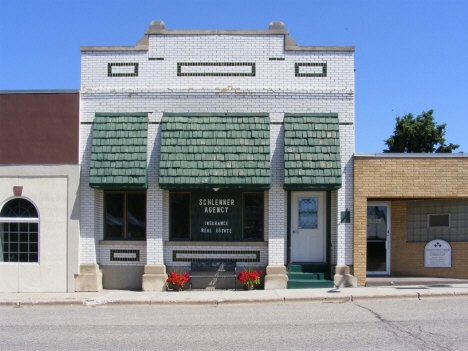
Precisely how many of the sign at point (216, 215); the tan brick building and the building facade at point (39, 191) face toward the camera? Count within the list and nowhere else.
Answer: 3

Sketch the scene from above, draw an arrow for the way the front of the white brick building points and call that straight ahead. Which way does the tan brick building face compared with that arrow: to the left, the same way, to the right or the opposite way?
the same way

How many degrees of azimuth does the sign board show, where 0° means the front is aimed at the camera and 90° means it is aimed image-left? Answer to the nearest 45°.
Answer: approximately 0°

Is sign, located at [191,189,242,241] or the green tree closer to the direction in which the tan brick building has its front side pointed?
the sign

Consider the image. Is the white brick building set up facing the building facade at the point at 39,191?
no

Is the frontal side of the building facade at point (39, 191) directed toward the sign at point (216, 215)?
no

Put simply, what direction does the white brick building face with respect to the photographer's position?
facing the viewer

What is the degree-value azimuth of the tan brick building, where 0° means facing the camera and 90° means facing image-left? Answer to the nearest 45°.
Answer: approximately 0°

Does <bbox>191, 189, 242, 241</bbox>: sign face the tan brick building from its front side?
no

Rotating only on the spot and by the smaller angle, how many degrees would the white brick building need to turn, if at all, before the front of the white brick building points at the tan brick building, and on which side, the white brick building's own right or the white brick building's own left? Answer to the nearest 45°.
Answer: approximately 90° to the white brick building's own left

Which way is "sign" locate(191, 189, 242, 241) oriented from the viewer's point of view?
toward the camera

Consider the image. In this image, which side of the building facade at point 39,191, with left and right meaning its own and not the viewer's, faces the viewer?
front

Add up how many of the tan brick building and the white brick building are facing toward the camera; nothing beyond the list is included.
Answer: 2

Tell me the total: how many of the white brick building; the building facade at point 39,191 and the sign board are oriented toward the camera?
3

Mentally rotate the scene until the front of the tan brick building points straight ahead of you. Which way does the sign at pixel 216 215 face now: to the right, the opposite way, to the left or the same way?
the same way

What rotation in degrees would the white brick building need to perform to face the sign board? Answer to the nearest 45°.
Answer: approximately 90° to its left

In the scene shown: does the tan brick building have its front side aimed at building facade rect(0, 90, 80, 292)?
no
